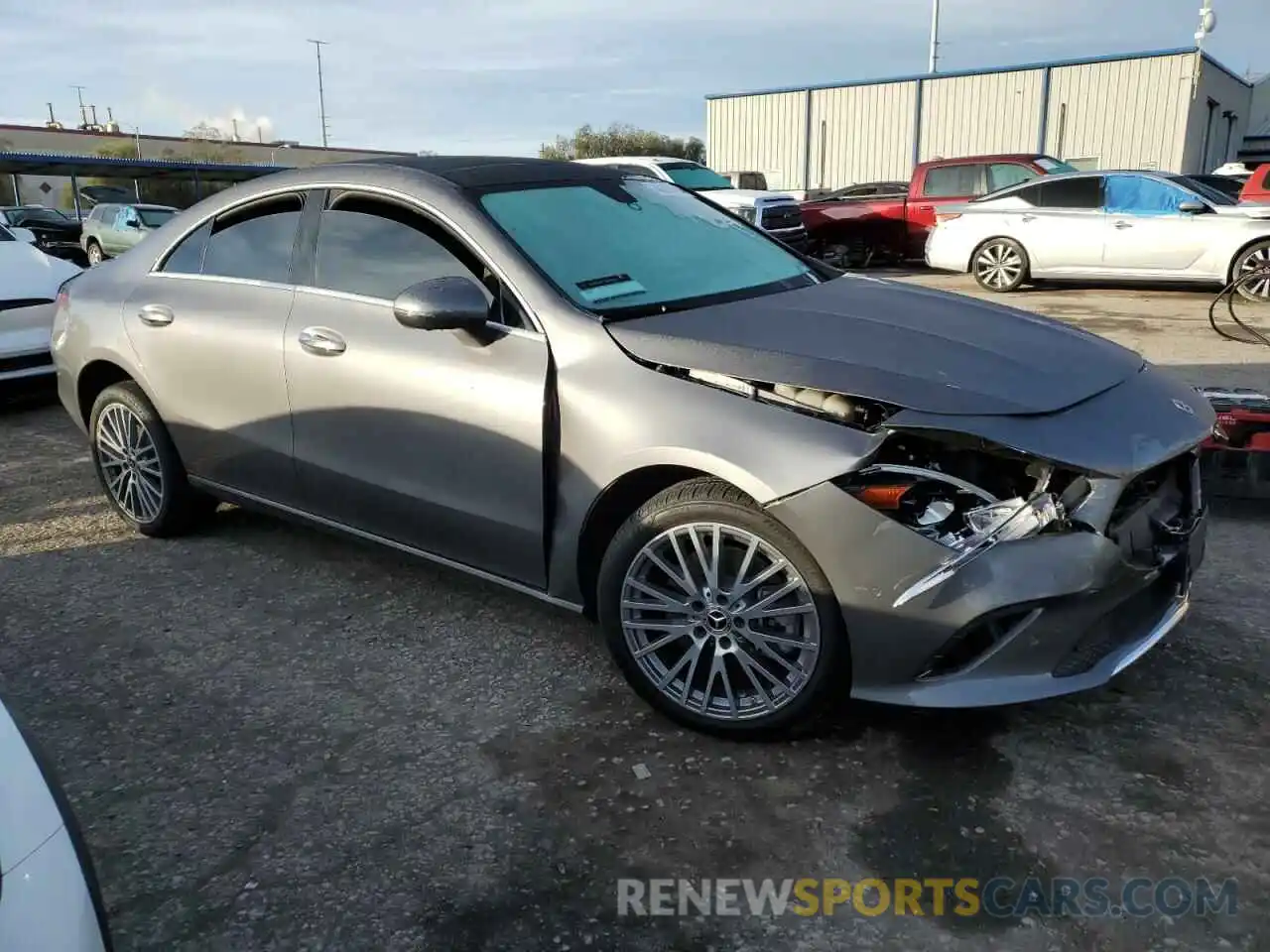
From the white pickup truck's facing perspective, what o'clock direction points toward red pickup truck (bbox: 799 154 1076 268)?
The red pickup truck is roughly at 10 o'clock from the white pickup truck.

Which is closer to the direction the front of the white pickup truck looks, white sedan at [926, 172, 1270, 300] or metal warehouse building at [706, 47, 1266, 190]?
the white sedan

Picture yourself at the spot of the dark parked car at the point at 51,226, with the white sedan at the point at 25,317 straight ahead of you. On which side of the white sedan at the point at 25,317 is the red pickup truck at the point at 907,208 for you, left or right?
left

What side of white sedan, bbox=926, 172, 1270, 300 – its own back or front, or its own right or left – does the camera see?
right

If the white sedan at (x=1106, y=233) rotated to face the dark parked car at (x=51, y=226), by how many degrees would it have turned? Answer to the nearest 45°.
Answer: approximately 180°

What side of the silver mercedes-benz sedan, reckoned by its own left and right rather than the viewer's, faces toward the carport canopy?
back
